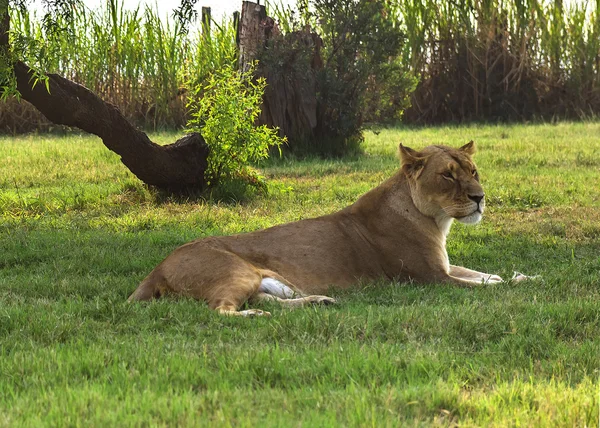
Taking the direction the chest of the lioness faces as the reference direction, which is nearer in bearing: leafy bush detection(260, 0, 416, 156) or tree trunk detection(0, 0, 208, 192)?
the leafy bush

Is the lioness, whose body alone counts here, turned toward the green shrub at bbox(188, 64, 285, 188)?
no

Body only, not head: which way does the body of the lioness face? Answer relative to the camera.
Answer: to the viewer's right

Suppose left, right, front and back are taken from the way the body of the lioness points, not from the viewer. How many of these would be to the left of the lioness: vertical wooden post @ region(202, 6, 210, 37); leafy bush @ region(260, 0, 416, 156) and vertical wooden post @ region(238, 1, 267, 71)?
3

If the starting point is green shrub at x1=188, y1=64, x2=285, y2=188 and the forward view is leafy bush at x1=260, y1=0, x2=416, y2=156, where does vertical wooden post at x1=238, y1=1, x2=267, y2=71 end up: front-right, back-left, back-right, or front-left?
front-left

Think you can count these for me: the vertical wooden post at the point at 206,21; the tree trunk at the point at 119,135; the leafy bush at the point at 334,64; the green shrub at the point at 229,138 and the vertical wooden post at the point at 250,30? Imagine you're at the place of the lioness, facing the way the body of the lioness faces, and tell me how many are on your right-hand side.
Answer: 0

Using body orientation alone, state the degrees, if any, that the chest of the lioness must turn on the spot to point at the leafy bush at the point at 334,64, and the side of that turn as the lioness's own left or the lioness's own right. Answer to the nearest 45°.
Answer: approximately 90° to the lioness's own left

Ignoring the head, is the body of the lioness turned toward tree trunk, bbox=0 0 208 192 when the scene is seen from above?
no

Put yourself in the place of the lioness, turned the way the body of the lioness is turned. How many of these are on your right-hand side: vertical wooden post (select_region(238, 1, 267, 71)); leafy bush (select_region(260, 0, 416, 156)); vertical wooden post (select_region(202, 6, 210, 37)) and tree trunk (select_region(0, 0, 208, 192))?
0

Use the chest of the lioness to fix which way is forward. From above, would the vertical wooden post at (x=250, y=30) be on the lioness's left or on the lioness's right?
on the lioness's left

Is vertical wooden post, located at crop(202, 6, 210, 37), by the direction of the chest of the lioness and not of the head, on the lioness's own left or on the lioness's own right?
on the lioness's own left
